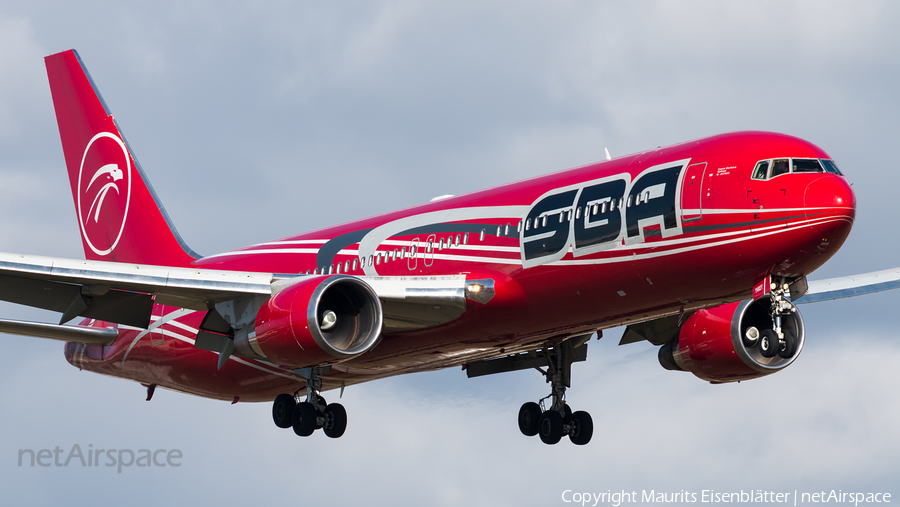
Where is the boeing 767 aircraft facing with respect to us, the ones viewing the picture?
facing the viewer and to the right of the viewer
